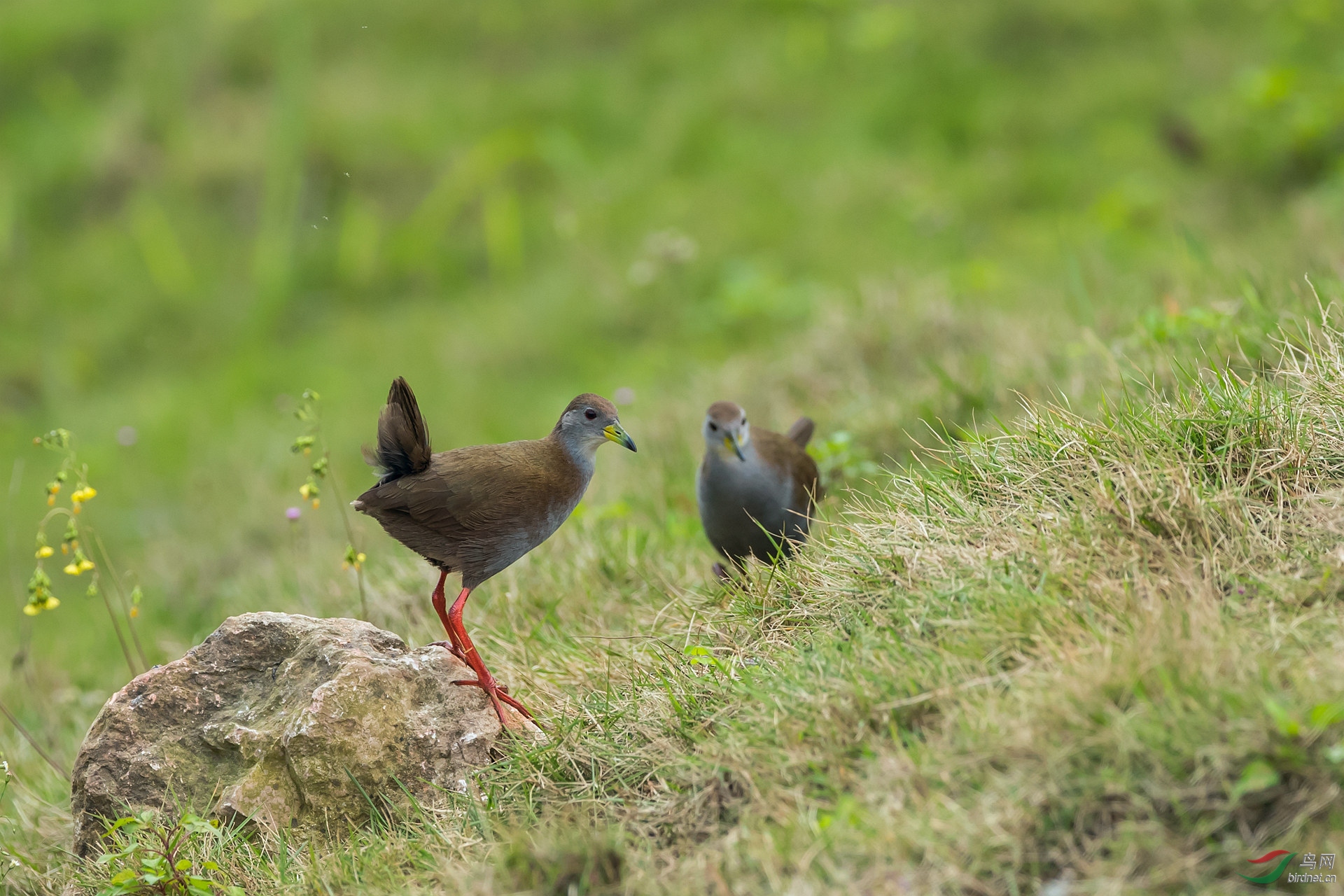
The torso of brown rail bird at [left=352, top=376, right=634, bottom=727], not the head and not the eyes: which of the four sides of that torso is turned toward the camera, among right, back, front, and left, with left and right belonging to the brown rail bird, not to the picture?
right

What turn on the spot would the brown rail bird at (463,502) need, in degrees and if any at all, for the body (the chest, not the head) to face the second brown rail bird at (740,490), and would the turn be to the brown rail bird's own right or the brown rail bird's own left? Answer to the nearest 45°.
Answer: approximately 45° to the brown rail bird's own left

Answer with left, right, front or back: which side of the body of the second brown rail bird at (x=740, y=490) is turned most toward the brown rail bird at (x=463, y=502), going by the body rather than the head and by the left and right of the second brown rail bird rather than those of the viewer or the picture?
front

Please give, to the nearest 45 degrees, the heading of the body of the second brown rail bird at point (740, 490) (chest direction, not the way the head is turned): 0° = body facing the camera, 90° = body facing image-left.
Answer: approximately 45°

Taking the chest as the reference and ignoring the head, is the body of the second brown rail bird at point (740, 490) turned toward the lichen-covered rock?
yes

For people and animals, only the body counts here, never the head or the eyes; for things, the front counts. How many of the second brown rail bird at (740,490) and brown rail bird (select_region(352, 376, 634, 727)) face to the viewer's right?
1
